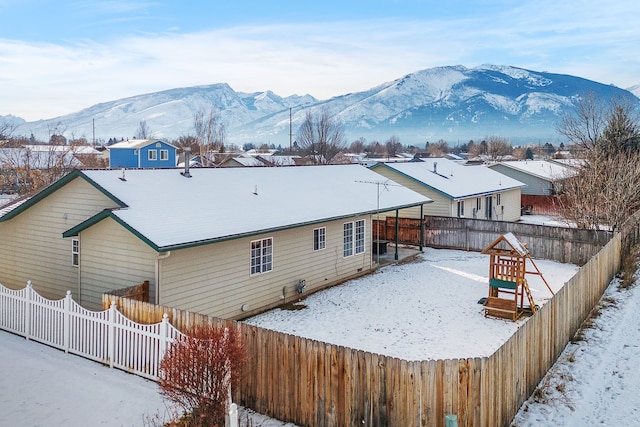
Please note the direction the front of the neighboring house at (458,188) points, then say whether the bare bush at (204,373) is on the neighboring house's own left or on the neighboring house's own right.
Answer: on the neighboring house's own left

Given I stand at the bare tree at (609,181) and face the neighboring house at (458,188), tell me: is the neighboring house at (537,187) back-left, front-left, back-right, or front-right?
front-right
